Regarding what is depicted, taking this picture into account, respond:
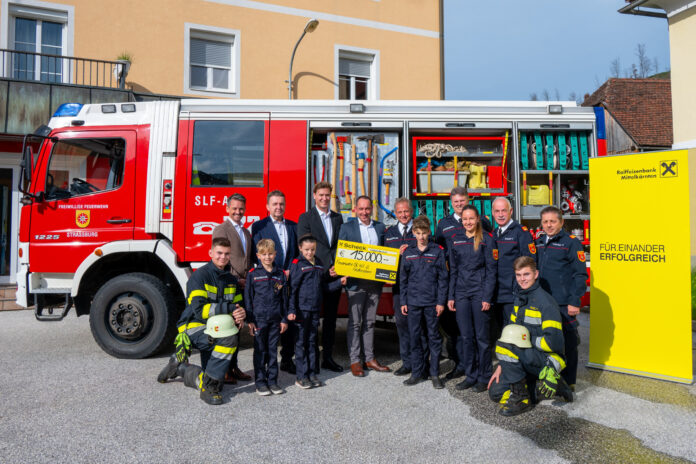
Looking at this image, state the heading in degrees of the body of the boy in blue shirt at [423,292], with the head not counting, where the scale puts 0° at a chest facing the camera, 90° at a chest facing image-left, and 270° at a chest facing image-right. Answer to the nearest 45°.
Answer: approximately 0°

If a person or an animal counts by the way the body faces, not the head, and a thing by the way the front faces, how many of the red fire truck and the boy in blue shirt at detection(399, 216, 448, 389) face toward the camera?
1

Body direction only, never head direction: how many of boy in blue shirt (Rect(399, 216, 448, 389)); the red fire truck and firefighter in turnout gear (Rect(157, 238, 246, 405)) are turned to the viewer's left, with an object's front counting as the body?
1

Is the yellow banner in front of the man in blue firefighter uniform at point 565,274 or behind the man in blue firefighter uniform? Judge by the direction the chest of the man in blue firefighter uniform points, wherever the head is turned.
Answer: behind

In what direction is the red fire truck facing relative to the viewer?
to the viewer's left

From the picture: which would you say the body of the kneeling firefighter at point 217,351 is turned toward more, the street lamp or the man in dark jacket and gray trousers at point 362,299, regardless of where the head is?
the man in dark jacket and gray trousers

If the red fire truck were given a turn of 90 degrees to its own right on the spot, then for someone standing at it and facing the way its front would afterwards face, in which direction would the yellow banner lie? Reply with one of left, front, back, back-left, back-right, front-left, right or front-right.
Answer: right

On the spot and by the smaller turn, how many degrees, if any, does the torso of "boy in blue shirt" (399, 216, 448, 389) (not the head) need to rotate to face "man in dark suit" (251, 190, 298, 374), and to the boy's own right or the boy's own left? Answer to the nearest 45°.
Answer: approximately 90° to the boy's own right

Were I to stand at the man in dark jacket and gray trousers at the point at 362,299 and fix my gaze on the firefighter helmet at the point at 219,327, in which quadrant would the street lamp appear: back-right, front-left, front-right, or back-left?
back-right

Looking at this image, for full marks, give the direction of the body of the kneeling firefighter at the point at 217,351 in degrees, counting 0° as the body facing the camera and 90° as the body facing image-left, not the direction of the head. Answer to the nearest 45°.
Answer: approximately 315°

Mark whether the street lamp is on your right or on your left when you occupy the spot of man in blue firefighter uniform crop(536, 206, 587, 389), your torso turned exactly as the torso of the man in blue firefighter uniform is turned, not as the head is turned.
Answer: on your right

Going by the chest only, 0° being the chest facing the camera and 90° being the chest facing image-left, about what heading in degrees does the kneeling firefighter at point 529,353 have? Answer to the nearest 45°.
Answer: approximately 45°
